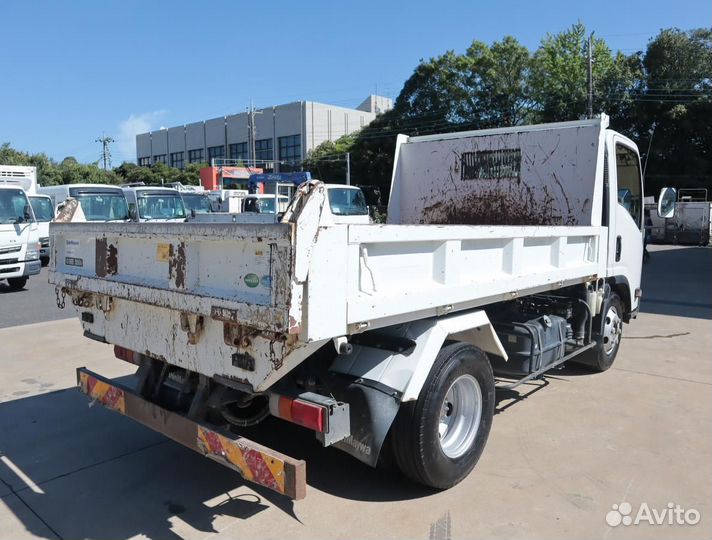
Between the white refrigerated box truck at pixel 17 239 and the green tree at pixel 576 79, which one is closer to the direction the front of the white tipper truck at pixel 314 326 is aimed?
the green tree

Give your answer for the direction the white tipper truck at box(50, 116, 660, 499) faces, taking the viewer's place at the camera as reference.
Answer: facing away from the viewer and to the right of the viewer

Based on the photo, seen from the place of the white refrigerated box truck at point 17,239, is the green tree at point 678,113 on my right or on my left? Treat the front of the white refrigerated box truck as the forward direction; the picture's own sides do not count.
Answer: on my left

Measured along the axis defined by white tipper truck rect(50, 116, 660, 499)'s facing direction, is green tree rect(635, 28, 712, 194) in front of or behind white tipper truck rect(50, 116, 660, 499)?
in front

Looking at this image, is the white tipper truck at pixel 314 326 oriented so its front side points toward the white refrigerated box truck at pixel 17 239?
no

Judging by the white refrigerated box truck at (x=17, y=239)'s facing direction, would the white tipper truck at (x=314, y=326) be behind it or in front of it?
in front

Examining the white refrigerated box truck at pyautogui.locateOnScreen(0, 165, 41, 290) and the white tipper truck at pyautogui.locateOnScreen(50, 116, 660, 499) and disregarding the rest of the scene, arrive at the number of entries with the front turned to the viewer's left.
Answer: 0
